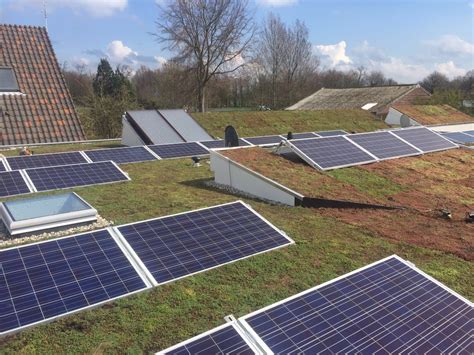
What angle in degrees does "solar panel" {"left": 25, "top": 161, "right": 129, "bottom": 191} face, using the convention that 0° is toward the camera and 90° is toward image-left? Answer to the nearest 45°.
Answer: approximately 315°

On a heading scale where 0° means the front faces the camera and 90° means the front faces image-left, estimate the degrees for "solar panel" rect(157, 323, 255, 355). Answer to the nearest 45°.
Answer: approximately 315°

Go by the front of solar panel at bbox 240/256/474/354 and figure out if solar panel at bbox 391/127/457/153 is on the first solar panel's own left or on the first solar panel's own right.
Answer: on the first solar panel's own left

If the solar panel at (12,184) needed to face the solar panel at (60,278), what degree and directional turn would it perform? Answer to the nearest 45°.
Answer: approximately 45° to its right

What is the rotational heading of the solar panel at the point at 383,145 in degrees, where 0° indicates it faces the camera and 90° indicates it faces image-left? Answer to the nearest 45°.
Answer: approximately 315°

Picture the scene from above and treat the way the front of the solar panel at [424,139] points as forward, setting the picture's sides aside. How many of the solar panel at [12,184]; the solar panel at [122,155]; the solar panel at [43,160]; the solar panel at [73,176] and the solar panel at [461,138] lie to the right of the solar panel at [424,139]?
4

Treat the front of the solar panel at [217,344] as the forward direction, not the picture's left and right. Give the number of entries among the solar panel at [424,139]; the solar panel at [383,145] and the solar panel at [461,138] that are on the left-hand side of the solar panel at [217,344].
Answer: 3

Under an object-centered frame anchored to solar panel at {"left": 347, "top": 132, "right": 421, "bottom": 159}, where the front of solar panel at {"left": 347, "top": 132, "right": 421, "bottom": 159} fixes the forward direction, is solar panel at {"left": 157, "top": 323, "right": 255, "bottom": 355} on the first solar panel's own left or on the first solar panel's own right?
on the first solar panel's own right

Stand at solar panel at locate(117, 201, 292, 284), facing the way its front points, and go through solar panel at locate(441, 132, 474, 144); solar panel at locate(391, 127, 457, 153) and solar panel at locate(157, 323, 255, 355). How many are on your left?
2

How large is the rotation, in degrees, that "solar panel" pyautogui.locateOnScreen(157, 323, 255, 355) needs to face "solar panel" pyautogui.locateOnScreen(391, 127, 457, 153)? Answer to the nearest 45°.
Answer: approximately 90° to its left

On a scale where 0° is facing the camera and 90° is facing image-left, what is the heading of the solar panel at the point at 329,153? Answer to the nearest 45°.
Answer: approximately 315°
